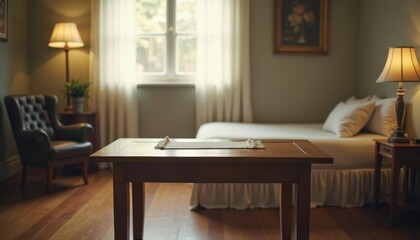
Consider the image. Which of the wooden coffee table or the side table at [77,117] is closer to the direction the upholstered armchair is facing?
the wooden coffee table

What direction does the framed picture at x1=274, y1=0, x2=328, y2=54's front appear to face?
toward the camera

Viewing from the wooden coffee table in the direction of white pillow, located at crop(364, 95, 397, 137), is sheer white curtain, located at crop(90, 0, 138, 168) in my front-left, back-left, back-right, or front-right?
front-left

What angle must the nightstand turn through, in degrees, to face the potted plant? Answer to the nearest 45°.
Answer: approximately 45° to its right

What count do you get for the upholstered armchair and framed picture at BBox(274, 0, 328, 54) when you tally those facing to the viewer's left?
0

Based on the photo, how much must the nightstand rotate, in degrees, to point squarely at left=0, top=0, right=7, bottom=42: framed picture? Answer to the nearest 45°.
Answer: approximately 45° to its right

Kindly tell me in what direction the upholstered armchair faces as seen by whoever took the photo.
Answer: facing the viewer and to the right of the viewer

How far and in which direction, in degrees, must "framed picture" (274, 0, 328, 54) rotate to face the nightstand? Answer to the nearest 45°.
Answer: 0° — it already faces it

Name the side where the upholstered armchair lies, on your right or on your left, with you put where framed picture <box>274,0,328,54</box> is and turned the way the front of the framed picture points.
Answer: on your right

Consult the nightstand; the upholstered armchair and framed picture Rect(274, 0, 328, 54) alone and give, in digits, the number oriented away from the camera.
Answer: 0

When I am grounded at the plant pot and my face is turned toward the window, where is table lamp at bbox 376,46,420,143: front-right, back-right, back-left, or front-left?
front-right

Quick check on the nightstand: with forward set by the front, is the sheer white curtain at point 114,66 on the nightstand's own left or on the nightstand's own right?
on the nightstand's own right

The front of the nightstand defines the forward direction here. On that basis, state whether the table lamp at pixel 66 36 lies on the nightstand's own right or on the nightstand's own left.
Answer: on the nightstand's own right

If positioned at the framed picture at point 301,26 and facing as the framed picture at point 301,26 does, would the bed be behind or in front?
in front

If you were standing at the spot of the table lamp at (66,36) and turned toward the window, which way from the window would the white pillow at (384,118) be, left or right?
right

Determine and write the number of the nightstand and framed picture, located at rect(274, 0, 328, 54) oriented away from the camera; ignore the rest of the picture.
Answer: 0
